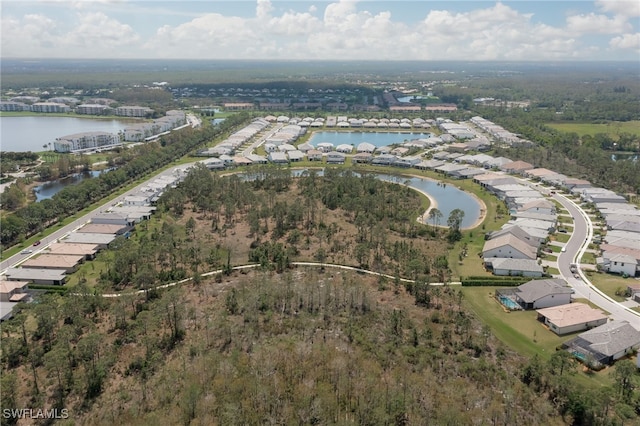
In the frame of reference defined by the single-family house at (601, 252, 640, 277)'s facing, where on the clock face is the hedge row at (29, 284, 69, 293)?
The hedge row is roughly at 11 o'clock from the single-family house.

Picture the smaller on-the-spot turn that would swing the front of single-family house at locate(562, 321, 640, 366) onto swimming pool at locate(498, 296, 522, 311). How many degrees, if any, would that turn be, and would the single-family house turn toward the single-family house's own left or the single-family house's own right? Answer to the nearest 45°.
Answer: approximately 90° to the single-family house's own left

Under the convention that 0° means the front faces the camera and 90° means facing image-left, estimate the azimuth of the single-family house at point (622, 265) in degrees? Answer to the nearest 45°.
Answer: approximately 90°

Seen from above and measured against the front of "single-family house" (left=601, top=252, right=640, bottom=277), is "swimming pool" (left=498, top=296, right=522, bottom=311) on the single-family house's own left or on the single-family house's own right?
on the single-family house's own left

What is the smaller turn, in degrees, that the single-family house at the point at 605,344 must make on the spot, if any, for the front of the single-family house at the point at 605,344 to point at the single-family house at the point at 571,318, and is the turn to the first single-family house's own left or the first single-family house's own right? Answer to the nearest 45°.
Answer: approximately 90° to the first single-family house's own left

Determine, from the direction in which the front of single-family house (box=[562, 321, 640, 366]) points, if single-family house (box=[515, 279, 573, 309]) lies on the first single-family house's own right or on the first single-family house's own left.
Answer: on the first single-family house's own left

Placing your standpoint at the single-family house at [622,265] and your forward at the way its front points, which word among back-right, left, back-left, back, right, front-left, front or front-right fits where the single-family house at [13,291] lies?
front-left

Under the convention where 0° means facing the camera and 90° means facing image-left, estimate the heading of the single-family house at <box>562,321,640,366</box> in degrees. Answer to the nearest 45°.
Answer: approximately 225°

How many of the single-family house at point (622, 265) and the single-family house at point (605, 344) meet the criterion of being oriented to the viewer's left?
1

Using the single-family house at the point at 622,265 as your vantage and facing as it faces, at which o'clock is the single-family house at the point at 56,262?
the single-family house at the point at 56,262 is roughly at 11 o'clock from the single-family house at the point at 622,265.

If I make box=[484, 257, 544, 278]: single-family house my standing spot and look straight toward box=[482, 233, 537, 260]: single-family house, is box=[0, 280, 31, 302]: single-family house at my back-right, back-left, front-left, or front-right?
back-left
